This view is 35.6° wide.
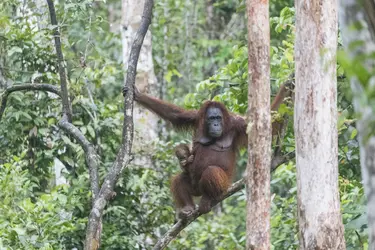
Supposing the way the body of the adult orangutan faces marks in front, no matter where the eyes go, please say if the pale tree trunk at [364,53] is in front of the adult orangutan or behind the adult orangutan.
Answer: in front

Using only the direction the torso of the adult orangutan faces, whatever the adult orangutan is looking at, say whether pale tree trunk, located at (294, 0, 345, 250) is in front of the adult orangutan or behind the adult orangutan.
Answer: in front

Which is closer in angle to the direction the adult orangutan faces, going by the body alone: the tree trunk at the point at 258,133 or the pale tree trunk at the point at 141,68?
the tree trunk

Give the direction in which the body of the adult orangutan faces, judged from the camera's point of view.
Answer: toward the camera
